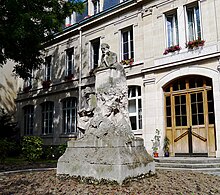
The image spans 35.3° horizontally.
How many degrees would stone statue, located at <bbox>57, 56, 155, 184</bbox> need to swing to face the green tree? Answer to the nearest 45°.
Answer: approximately 90° to its right

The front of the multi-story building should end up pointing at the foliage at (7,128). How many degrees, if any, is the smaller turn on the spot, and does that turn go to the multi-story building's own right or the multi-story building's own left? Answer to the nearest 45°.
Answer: approximately 90° to the multi-story building's own right

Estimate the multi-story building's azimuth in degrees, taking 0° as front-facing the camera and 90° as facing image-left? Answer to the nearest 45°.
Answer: approximately 45°

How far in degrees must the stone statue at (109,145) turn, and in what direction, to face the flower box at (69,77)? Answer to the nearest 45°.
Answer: approximately 135° to its right
